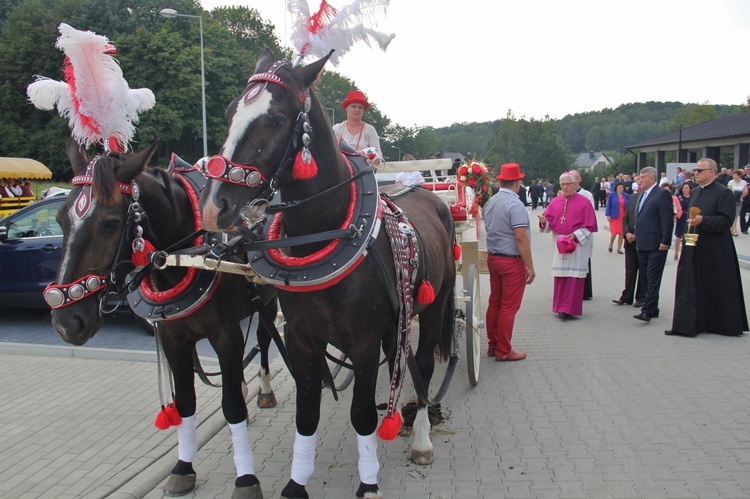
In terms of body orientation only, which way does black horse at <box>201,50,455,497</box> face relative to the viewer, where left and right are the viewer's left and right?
facing the viewer and to the left of the viewer

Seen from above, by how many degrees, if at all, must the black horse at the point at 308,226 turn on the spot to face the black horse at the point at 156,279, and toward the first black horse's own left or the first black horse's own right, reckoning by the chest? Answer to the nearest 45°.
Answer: approximately 90° to the first black horse's own right

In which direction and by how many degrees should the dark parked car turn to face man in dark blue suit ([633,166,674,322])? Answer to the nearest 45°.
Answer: approximately 135° to its left

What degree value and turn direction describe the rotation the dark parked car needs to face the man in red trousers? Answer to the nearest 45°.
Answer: approximately 135° to its left

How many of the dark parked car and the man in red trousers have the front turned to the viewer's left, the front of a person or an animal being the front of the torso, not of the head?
1

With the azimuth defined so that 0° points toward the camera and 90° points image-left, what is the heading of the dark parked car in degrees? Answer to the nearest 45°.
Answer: approximately 90°

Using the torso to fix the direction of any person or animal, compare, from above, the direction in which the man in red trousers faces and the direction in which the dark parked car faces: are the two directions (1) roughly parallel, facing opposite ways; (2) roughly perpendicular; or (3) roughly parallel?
roughly parallel, facing opposite ways
